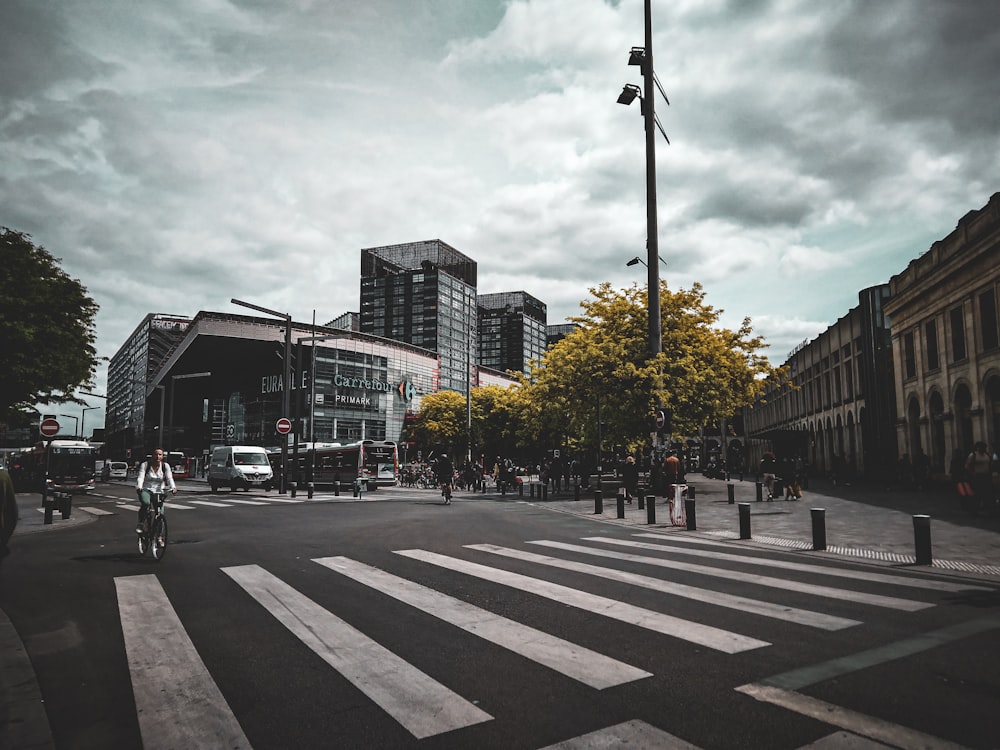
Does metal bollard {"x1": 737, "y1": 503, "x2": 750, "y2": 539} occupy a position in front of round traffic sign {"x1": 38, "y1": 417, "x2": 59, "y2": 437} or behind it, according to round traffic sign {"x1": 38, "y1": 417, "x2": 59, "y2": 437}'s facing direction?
in front

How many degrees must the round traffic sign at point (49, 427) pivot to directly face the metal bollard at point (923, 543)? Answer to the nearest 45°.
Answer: approximately 45° to its left

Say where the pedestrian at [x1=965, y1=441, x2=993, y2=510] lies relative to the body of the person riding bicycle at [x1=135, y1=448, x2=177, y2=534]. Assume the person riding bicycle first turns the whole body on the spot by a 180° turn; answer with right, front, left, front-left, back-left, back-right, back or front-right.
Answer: right

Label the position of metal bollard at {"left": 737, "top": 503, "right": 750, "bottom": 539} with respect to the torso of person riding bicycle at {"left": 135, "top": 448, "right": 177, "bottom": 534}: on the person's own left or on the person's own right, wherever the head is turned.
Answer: on the person's own left

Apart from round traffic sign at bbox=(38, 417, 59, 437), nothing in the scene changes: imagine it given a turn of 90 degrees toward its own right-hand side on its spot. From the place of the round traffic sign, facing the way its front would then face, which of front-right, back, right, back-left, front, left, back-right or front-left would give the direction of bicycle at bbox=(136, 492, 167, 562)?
left

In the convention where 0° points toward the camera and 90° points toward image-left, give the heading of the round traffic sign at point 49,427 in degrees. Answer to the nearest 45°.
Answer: approximately 0°

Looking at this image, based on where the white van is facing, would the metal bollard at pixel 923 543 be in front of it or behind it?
in front

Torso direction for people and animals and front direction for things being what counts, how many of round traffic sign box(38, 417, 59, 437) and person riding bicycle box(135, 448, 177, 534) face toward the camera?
2

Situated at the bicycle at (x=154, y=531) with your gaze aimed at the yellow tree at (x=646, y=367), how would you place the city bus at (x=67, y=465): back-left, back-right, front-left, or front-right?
front-left

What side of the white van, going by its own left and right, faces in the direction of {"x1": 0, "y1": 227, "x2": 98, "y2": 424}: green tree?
right

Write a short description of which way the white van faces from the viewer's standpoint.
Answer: facing the viewer and to the right of the viewer

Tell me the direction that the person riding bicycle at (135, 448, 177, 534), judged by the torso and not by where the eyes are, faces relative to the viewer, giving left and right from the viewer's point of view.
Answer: facing the viewer
